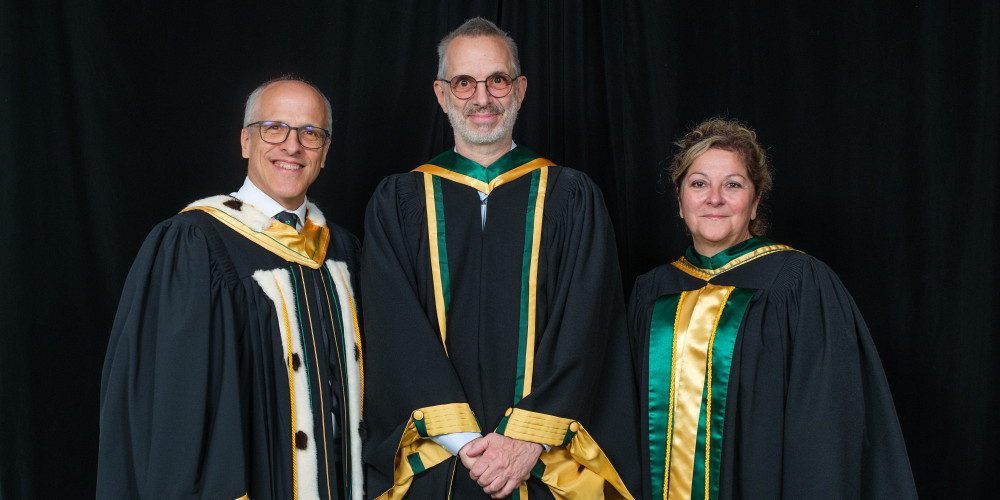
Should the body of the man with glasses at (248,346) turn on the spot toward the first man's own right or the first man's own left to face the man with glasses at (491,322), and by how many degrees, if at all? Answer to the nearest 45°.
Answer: approximately 45° to the first man's own left

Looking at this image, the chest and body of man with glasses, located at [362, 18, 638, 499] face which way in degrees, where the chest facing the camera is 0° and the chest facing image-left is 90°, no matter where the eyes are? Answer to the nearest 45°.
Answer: approximately 0°

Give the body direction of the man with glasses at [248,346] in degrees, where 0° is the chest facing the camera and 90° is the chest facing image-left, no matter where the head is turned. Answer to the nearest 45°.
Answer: approximately 315°

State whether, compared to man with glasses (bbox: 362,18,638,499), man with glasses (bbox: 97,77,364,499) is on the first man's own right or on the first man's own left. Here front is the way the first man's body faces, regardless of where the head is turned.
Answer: on the first man's own right

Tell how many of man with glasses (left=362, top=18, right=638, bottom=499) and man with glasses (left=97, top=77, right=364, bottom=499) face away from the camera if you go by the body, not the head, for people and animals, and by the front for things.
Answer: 0
